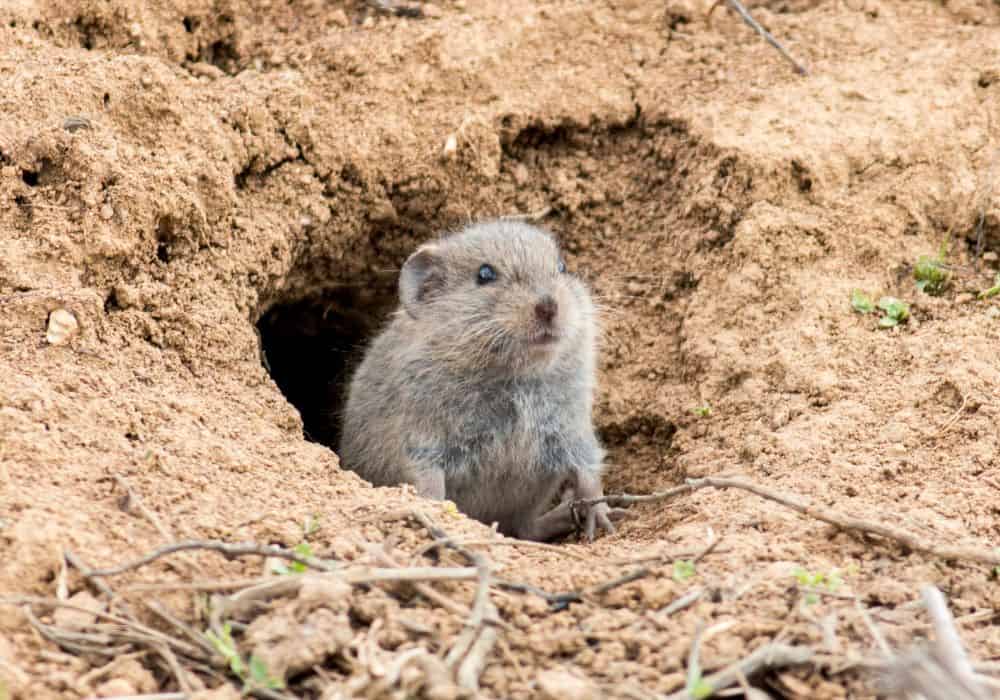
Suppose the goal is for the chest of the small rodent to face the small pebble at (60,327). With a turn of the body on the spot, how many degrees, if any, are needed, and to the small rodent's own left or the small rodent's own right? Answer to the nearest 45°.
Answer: approximately 90° to the small rodent's own right

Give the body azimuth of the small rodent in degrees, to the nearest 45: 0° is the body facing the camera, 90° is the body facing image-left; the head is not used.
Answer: approximately 315°

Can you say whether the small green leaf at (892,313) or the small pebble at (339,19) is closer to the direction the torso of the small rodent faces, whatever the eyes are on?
the small green leaf

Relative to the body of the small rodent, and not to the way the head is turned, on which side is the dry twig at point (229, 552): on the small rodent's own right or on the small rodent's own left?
on the small rodent's own right

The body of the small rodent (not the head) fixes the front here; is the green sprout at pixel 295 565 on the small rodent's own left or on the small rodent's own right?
on the small rodent's own right
